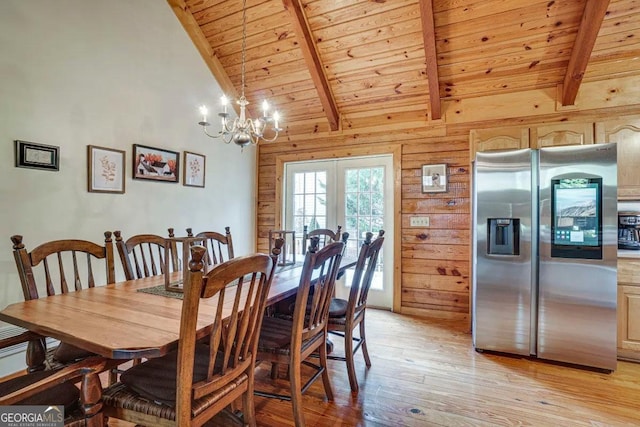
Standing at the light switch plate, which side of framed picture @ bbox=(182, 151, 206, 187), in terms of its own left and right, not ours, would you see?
front

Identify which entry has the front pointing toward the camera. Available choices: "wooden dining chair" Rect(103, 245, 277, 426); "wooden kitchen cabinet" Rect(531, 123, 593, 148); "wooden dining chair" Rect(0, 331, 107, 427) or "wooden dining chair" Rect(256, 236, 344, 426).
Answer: the wooden kitchen cabinet

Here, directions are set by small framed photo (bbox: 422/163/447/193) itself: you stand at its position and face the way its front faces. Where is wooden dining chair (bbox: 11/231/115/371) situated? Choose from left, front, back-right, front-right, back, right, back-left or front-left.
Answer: front-right

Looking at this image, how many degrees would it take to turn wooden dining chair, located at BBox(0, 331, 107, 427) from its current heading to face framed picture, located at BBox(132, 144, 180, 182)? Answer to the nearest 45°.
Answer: approximately 45° to its left

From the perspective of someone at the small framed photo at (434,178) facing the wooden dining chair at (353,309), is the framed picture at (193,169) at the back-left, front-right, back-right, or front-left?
front-right

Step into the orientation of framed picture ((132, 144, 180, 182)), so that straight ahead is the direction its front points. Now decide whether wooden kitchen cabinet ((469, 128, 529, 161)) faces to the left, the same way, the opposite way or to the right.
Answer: to the right

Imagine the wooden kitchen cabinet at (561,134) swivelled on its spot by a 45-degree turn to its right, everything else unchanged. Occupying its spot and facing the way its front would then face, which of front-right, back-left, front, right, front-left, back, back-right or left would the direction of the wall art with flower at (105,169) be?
front

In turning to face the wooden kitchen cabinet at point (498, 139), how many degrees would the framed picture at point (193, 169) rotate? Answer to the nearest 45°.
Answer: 0° — it already faces it

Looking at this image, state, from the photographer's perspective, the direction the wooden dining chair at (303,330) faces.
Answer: facing away from the viewer and to the left of the viewer

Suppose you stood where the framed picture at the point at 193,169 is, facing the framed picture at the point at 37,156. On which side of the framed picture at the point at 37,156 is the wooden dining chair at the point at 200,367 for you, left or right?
left

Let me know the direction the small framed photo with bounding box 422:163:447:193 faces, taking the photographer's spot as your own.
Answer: facing the viewer

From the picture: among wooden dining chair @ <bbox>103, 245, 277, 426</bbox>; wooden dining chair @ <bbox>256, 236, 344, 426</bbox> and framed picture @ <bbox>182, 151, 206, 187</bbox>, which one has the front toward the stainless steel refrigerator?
the framed picture

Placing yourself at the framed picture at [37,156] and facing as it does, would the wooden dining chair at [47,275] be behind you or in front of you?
in front

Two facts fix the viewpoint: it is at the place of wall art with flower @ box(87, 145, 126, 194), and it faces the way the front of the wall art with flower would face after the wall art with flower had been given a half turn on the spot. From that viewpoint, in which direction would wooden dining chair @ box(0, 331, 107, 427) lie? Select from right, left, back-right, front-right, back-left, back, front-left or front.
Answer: back-left

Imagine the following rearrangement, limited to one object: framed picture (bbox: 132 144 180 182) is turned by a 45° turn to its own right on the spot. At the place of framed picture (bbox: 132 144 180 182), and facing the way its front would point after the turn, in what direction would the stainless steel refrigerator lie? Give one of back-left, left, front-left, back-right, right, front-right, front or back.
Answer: front-left

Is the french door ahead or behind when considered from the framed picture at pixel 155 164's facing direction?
ahead

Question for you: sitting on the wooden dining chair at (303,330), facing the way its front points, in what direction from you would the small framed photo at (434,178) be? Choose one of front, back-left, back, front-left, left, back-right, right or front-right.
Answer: right

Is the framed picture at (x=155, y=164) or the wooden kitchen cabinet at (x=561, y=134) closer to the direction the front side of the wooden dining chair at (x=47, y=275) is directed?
the wooden kitchen cabinet
